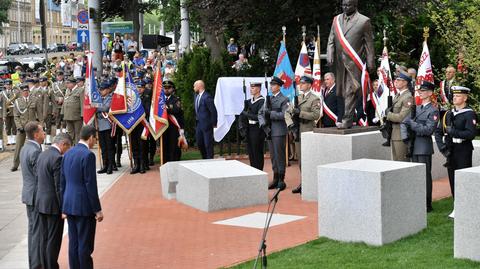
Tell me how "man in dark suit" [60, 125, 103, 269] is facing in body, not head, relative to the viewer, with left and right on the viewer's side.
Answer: facing away from the viewer and to the right of the viewer

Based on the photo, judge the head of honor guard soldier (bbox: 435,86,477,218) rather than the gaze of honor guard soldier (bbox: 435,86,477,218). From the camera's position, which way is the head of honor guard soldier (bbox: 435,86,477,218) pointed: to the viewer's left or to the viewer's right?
to the viewer's left

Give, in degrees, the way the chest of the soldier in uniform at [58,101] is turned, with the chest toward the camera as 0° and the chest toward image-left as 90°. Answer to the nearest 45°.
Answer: approximately 0°

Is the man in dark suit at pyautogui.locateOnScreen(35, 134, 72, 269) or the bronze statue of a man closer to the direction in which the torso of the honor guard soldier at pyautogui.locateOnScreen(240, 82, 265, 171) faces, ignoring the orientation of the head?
the man in dark suit

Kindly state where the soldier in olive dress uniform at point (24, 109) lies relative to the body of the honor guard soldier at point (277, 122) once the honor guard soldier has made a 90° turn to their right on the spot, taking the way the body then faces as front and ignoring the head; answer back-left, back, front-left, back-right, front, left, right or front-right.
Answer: front

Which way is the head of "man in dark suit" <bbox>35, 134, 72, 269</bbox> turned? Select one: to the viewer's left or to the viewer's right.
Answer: to the viewer's right
